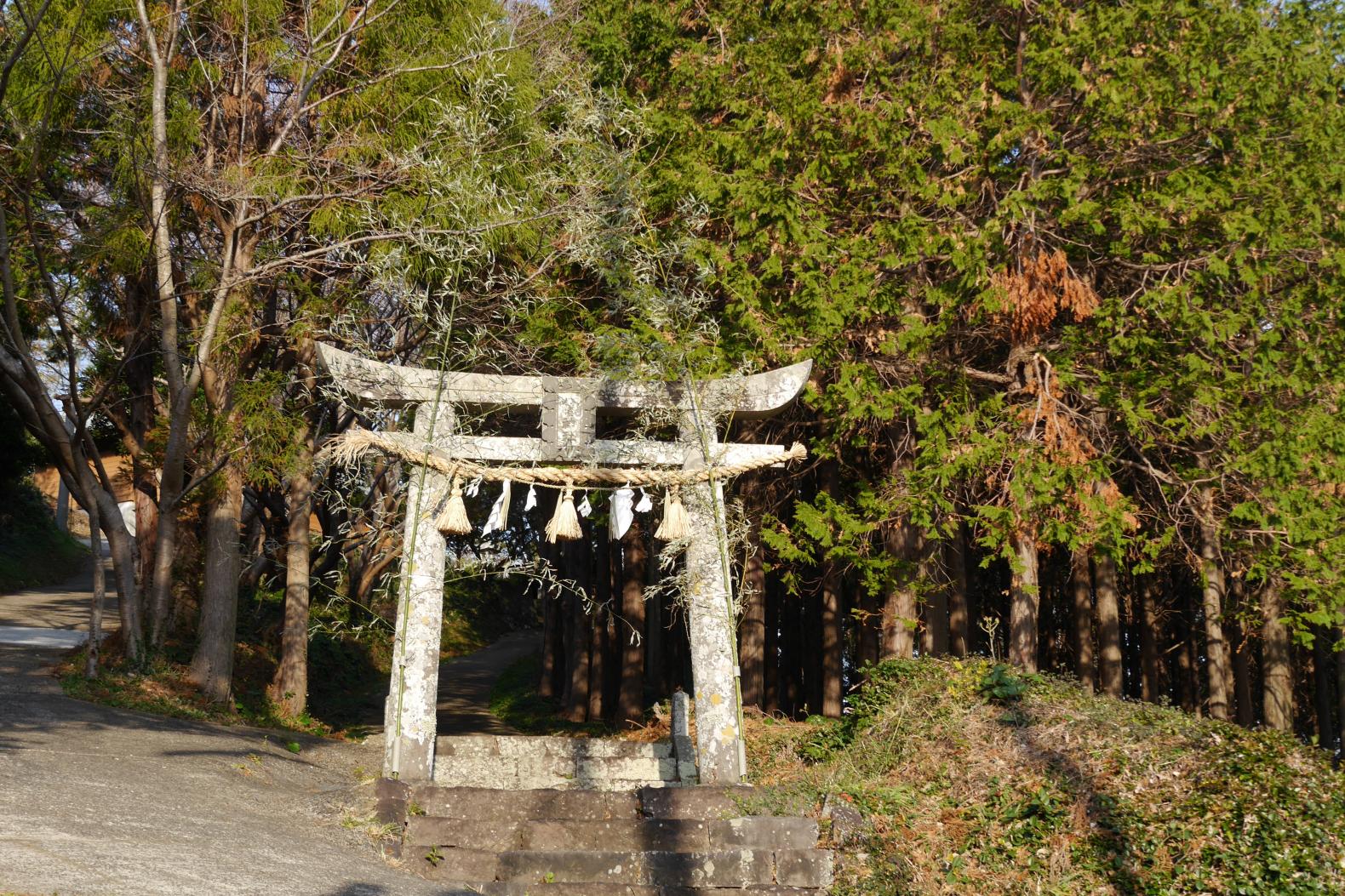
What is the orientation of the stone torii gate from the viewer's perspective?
toward the camera

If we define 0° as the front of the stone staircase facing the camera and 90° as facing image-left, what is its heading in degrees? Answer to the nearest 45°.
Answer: approximately 0°
